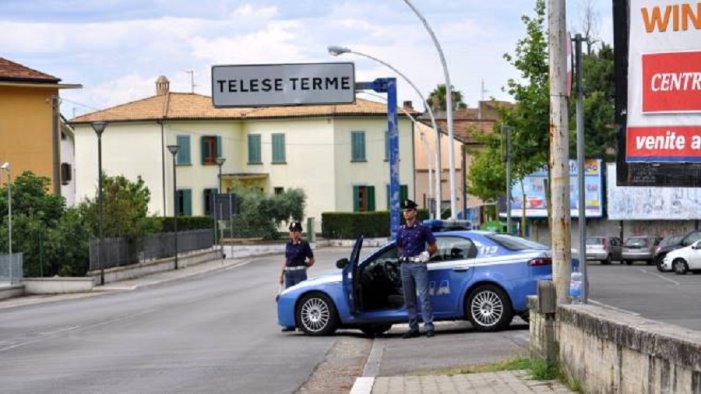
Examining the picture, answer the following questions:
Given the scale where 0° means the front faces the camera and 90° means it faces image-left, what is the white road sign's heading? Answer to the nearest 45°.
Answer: approximately 0°

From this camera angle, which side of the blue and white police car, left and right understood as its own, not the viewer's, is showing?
left

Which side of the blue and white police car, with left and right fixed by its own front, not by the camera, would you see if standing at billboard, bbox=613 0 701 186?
back

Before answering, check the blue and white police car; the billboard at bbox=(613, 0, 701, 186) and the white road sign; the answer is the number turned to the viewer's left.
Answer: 1

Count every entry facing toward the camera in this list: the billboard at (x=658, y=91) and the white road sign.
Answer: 2

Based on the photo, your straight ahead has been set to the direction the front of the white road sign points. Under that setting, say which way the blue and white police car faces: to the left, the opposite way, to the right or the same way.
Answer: to the right

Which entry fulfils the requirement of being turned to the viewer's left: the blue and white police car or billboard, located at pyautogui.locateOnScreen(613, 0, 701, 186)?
the blue and white police car

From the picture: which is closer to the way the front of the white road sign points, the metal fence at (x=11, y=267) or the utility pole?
the utility pole
